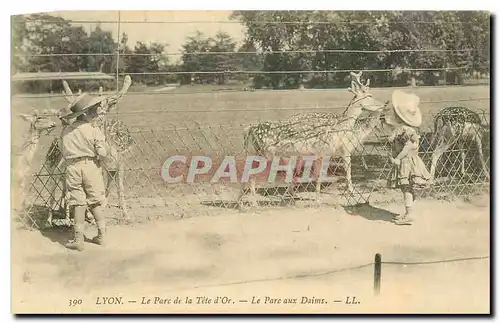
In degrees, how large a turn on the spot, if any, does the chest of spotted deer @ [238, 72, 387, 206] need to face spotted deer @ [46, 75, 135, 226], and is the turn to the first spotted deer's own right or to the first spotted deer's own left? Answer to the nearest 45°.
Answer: approximately 180°

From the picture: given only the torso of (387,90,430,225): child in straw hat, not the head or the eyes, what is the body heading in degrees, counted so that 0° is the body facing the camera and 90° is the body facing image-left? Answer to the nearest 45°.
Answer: approximately 90°

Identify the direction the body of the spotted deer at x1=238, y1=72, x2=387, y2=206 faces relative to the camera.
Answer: to the viewer's right

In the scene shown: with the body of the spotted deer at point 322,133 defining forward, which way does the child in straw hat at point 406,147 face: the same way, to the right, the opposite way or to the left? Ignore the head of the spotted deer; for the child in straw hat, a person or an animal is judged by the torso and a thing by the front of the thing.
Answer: the opposite way

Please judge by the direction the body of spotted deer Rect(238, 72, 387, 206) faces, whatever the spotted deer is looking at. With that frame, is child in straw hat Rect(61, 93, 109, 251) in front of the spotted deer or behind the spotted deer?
behind
